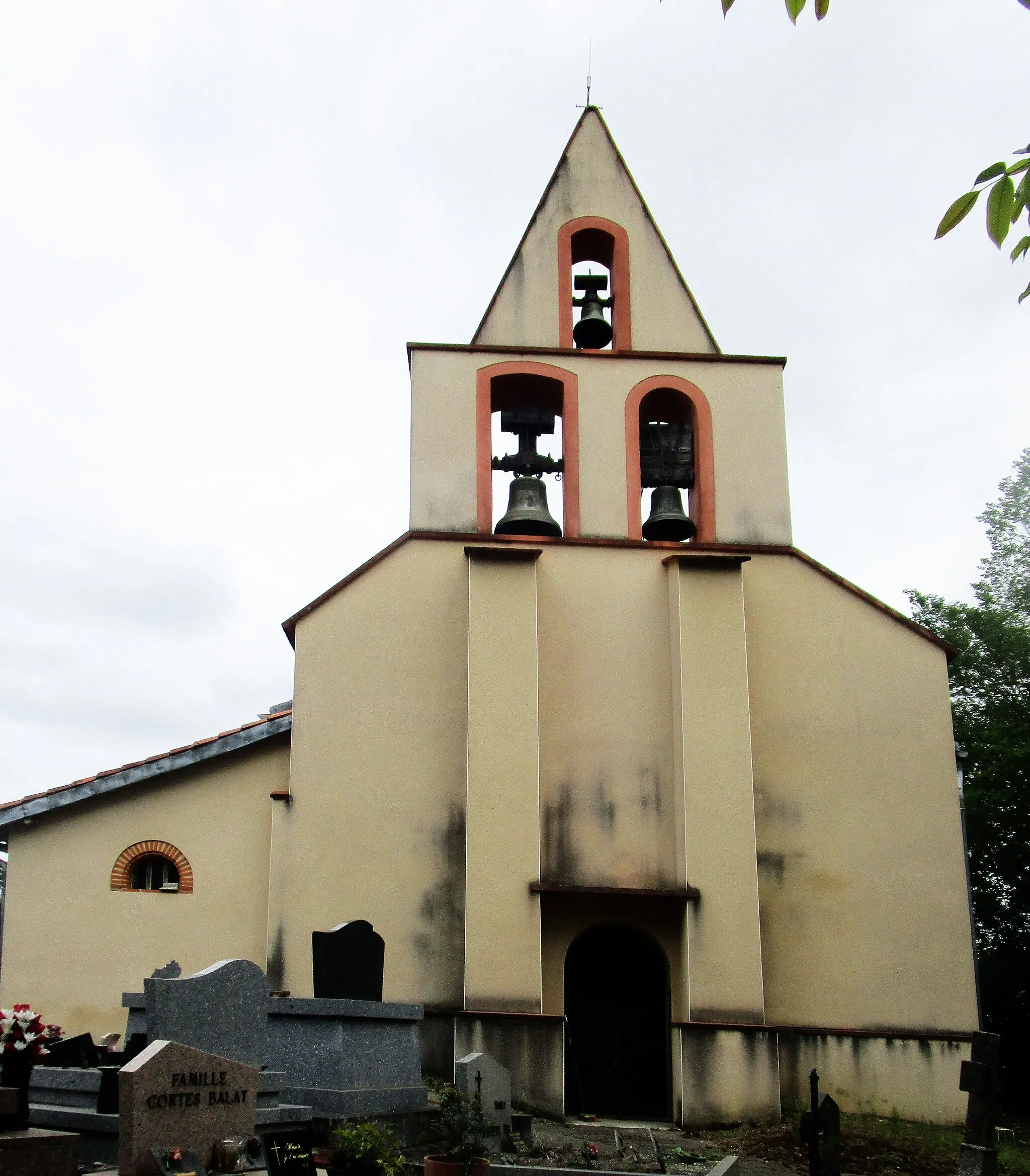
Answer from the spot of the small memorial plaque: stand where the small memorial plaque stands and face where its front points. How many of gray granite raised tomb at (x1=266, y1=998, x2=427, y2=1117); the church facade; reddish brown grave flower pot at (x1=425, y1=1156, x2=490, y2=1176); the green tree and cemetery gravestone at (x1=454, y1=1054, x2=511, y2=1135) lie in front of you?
0

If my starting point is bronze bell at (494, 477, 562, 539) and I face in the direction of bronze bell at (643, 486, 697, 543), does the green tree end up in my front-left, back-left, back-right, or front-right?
front-left

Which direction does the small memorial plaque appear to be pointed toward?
toward the camera

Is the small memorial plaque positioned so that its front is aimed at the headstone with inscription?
no

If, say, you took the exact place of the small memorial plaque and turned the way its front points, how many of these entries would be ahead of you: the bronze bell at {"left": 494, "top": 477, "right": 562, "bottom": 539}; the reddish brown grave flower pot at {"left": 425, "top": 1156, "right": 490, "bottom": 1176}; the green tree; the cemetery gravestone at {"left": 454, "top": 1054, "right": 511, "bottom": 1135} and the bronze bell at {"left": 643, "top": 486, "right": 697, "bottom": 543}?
0

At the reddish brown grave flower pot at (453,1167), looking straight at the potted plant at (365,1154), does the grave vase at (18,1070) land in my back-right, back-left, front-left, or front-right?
front-right

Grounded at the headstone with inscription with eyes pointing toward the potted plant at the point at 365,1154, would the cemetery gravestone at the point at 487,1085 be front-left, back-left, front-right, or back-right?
front-left

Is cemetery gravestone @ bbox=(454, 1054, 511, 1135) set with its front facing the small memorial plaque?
no

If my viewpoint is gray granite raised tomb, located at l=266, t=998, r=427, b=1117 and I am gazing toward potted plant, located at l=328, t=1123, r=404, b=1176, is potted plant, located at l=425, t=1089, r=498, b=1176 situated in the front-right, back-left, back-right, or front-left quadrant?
front-left

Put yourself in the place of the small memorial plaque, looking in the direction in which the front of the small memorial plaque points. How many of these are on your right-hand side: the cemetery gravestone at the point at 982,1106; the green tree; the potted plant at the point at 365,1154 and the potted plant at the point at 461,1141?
0

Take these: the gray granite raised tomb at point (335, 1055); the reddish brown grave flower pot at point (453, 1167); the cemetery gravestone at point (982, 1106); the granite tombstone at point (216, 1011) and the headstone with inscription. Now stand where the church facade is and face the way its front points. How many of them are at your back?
0

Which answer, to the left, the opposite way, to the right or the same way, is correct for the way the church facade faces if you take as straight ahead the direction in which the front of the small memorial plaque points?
the same way

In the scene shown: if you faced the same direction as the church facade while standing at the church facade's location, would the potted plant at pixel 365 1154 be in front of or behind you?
in front

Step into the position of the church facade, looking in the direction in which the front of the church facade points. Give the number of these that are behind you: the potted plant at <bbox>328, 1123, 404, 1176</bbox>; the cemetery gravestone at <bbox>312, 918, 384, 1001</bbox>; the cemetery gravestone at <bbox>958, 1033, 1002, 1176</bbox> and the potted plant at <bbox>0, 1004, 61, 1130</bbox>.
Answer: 0

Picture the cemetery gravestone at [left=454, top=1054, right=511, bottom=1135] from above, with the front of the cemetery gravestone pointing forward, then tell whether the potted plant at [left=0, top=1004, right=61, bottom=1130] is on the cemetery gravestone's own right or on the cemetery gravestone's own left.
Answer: on the cemetery gravestone's own right

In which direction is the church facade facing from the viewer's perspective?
toward the camera

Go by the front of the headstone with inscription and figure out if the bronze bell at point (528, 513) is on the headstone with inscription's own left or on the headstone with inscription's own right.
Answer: on the headstone with inscription's own left

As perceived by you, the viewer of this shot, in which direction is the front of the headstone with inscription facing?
facing the viewer and to the right of the viewer

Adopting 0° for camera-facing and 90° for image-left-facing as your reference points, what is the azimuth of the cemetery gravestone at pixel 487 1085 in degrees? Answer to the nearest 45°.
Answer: approximately 315°
